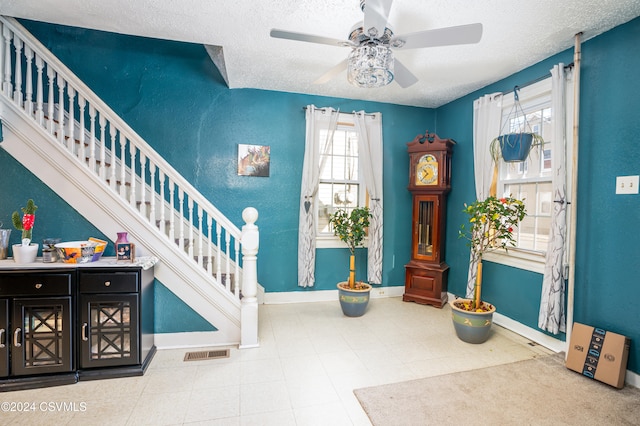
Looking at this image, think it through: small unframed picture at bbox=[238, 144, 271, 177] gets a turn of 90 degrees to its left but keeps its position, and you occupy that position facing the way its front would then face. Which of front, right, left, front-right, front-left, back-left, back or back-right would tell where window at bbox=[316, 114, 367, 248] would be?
front

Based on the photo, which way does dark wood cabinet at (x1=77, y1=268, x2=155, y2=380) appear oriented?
toward the camera

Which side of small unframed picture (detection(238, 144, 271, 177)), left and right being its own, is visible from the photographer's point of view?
front

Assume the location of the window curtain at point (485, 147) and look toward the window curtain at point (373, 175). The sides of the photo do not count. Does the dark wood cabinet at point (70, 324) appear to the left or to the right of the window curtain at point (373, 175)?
left

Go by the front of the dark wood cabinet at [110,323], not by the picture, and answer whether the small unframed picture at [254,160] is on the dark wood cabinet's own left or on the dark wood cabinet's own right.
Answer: on the dark wood cabinet's own left

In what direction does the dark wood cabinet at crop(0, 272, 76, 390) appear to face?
toward the camera
